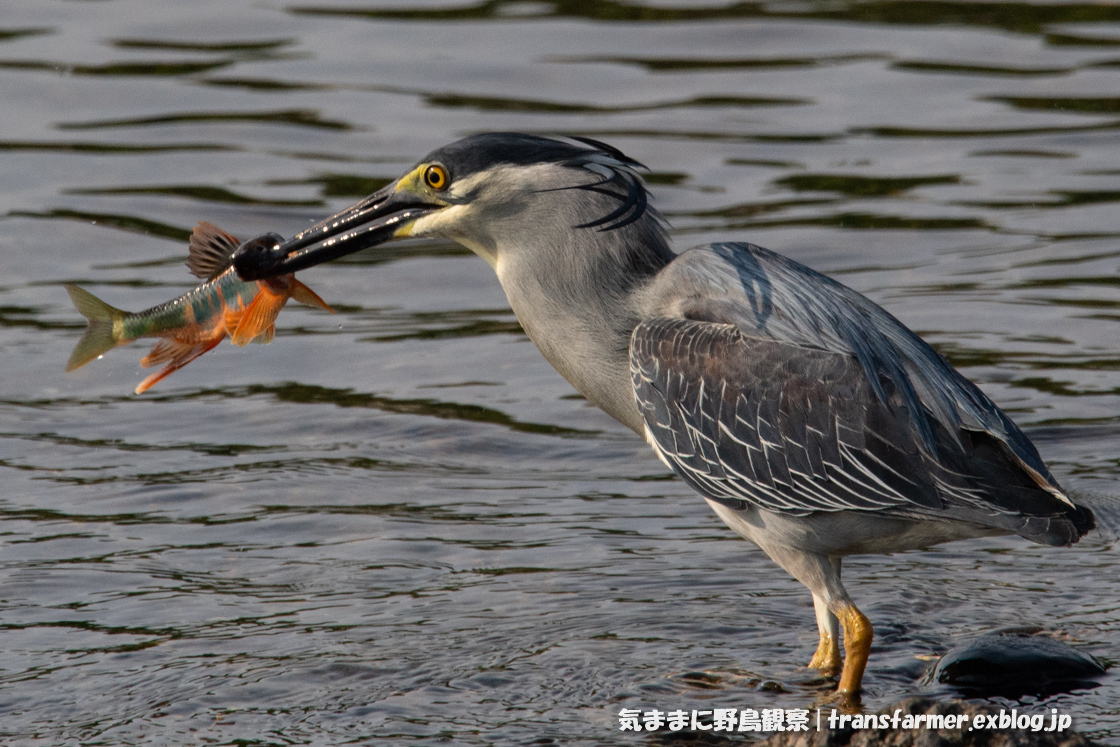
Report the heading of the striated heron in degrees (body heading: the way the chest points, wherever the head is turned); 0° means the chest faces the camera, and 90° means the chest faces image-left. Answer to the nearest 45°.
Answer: approximately 90°

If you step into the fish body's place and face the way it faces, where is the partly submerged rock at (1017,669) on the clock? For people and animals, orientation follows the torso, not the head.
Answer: The partly submerged rock is roughly at 1 o'clock from the fish body.

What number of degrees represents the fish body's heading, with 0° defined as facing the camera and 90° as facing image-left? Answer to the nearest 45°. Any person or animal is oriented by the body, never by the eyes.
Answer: approximately 270°
